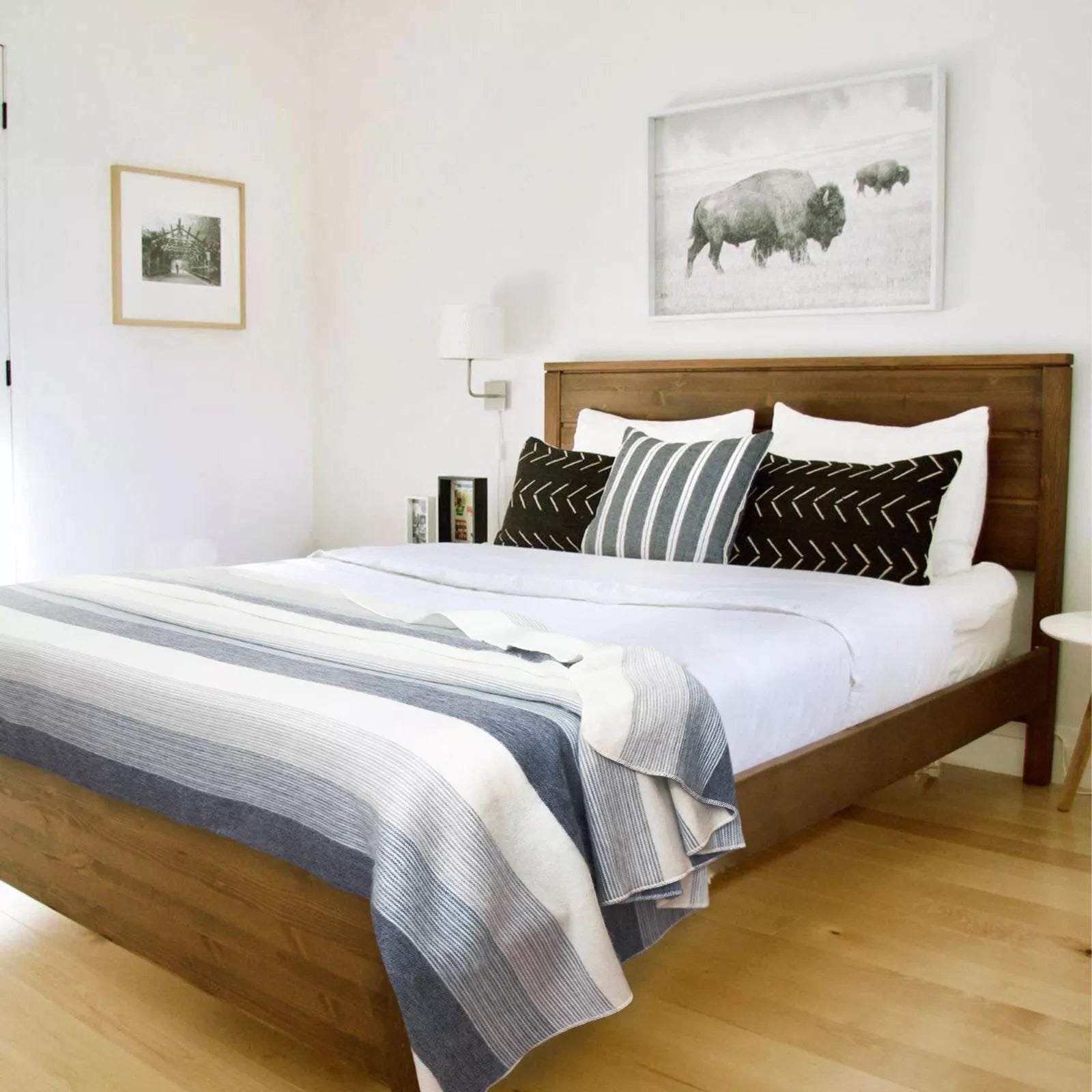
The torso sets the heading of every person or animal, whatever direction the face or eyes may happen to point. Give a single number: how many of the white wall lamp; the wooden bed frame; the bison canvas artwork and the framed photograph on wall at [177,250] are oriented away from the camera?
0

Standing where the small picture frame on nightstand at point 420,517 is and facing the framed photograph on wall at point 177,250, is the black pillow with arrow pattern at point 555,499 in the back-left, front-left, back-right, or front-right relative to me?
back-left

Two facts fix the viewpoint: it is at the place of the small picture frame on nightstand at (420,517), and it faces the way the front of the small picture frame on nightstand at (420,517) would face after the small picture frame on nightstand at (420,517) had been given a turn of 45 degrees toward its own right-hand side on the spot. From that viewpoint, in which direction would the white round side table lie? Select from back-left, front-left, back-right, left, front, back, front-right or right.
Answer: back-left

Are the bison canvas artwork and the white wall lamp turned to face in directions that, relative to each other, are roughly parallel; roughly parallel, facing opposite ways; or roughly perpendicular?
roughly parallel

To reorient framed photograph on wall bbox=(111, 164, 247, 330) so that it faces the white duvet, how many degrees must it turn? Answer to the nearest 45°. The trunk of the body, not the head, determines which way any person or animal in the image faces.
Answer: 0° — it already faces it

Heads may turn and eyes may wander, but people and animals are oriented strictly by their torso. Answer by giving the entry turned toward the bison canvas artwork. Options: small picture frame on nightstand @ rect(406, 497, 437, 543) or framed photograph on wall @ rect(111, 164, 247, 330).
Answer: the framed photograph on wall

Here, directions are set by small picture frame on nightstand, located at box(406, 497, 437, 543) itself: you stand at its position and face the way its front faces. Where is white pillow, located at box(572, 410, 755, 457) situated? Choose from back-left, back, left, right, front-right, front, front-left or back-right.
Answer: left

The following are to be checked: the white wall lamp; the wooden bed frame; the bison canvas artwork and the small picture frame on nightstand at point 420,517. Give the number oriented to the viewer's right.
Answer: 0

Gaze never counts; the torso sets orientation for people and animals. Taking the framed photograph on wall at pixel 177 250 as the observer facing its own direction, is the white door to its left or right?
on its right

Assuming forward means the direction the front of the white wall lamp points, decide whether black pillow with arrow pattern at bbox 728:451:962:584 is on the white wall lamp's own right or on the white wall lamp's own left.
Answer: on the white wall lamp's own left

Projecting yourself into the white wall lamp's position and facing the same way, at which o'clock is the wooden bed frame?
The wooden bed frame is roughly at 10 o'clock from the white wall lamp.

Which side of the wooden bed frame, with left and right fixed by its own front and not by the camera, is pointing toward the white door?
right

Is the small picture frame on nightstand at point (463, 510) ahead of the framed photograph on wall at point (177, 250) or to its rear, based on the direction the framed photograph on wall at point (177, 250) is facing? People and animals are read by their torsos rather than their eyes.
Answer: ahead

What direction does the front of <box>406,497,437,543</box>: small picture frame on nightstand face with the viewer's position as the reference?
facing the viewer and to the left of the viewer

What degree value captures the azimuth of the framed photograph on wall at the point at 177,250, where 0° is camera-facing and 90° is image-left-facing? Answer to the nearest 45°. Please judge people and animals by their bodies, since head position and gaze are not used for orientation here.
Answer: approximately 315°
